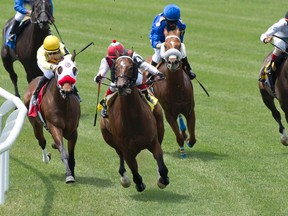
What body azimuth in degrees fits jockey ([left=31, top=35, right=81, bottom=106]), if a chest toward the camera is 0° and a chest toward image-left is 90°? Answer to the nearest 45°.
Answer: approximately 315°

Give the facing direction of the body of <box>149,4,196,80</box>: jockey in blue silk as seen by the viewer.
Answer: toward the camera

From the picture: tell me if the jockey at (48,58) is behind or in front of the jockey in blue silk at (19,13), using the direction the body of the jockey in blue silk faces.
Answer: in front

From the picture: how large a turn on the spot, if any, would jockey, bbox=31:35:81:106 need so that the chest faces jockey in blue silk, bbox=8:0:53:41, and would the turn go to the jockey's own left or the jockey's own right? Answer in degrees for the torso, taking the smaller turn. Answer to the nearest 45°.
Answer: approximately 135° to the jockey's own left

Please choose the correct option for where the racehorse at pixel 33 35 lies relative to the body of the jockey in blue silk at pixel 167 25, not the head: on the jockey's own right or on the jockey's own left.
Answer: on the jockey's own right

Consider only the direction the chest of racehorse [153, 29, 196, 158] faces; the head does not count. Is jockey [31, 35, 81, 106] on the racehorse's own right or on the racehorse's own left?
on the racehorse's own right

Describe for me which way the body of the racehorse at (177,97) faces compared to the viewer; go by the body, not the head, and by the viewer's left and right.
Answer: facing the viewer

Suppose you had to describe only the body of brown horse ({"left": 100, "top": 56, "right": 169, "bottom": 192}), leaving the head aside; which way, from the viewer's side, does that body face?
toward the camera

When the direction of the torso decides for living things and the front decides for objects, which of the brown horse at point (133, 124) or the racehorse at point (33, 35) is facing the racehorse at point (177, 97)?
the racehorse at point (33, 35)

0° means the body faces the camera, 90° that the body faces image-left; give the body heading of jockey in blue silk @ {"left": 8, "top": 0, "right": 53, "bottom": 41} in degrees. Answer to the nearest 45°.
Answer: approximately 315°

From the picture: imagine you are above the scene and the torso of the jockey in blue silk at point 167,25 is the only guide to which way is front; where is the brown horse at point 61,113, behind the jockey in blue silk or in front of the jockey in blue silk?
in front
